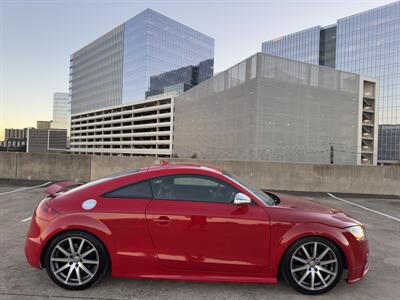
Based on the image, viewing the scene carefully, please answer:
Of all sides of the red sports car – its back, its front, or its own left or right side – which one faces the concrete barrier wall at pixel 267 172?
left

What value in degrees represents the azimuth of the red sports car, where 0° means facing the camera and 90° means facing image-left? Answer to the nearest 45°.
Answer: approximately 270°

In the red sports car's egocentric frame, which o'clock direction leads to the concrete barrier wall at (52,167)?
The concrete barrier wall is roughly at 8 o'clock from the red sports car.
